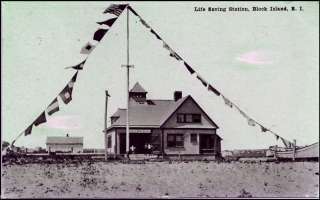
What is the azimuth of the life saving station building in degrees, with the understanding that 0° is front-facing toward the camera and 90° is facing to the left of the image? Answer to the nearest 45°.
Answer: approximately 0°
